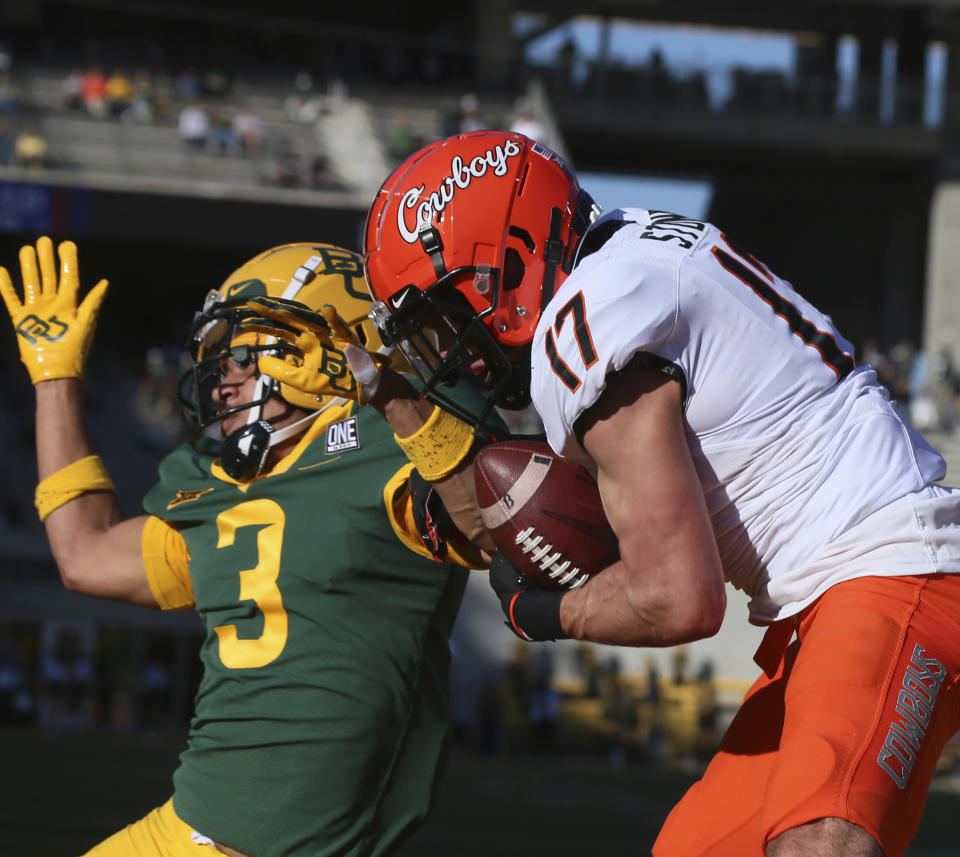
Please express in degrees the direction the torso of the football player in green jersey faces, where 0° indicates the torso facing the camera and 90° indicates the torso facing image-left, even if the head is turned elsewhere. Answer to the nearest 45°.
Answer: approximately 45°

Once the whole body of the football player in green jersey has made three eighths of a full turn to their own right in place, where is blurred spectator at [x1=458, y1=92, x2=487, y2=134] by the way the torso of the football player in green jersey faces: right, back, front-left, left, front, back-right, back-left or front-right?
front

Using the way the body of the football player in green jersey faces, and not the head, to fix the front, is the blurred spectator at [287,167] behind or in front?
behind

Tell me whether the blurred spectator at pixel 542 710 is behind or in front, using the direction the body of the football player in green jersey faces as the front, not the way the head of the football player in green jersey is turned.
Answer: behind

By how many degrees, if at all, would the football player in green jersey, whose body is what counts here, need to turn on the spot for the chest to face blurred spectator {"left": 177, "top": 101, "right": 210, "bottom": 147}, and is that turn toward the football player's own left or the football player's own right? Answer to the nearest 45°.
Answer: approximately 135° to the football player's own right

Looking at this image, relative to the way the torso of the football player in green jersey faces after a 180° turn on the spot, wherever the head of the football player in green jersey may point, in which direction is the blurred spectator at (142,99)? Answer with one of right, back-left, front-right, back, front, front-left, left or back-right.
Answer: front-left

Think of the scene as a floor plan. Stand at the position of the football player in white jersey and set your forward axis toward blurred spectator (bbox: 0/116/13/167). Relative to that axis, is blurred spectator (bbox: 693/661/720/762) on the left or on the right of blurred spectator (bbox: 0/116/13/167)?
right

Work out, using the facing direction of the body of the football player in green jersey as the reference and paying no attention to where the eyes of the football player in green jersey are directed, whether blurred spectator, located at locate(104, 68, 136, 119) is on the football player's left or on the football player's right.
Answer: on the football player's right

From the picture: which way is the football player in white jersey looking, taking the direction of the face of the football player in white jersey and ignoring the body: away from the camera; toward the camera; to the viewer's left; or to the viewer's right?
to the viewer's left

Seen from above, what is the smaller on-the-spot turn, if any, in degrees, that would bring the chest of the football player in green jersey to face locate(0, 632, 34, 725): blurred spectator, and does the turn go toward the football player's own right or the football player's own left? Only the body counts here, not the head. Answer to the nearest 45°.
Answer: approximately 135° to the football player's own right

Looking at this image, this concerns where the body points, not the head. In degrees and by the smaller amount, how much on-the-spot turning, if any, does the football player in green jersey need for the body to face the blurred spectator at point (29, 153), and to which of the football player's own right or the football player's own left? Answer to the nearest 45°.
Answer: approximately 135° to the football player's own right
